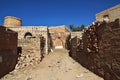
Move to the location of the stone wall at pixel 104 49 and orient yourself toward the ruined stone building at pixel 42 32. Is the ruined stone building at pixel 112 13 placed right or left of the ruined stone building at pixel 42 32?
right

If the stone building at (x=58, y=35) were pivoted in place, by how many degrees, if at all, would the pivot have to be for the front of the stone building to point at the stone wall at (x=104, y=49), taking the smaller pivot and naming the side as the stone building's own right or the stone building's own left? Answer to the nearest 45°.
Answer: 0° — it already faces it

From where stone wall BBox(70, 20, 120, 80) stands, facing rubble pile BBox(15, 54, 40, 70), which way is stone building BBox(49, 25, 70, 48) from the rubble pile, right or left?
right

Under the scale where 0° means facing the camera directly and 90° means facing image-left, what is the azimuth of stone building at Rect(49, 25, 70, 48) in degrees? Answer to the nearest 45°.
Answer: approximately 0°

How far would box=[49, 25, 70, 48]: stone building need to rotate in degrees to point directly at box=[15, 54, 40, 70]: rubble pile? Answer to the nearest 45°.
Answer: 0° — it already faces it

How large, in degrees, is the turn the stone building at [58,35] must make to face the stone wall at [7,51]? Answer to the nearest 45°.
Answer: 0° — it already faces it
